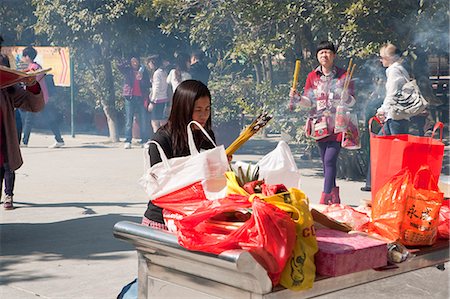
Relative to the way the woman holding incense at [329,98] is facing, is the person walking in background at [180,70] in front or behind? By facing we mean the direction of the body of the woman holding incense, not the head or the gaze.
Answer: behind

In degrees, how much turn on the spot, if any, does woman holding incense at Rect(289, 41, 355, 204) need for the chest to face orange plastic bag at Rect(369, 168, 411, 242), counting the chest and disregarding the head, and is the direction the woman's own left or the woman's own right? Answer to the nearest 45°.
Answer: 0° — they already face it

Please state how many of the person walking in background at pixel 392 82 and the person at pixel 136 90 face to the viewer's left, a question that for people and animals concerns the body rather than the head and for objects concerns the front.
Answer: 1

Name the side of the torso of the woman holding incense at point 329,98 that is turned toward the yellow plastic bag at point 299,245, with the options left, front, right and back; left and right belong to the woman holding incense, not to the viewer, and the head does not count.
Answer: front

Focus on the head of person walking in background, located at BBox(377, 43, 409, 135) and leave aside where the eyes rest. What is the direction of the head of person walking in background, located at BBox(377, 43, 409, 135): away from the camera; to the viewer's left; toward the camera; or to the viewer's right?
to the viewer's left

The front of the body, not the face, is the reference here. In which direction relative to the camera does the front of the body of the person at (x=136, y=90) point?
toward the camera

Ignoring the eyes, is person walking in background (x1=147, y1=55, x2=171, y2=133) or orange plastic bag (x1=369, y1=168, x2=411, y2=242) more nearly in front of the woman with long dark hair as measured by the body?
the orange plastic bag

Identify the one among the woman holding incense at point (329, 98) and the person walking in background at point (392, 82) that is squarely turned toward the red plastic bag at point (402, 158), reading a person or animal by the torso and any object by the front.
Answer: the woman holding incense

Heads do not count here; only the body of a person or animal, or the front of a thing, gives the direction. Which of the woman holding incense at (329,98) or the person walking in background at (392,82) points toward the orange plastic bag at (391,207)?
the woman holding incense

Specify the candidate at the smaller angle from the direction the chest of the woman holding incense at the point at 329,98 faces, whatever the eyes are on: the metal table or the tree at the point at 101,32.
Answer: the metal table

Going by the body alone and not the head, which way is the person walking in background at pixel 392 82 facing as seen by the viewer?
to the viewer's left
